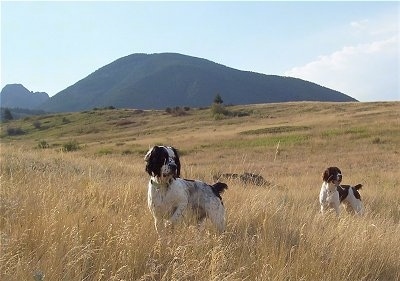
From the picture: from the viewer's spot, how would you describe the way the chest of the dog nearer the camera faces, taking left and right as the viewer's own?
facing the viewer and to the left of the viewer
